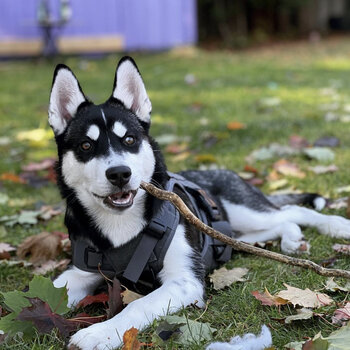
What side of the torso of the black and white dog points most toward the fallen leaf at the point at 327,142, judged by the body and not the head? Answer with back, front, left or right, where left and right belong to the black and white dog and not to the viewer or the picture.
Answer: back

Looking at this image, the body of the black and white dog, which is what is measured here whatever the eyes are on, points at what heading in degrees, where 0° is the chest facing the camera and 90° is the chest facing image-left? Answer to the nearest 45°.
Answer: approximately 45°

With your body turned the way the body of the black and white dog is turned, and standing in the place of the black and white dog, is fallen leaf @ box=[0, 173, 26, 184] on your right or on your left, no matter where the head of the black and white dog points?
on your right

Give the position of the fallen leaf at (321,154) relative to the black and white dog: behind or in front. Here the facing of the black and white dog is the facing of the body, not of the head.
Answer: behind

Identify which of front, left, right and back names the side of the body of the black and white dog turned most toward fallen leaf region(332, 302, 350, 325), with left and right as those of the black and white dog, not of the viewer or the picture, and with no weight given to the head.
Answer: left

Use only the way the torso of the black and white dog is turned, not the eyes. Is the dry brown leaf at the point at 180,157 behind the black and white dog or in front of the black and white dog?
behind

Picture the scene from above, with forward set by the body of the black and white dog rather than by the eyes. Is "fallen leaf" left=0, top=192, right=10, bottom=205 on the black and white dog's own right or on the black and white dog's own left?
on the black and white dog's own right

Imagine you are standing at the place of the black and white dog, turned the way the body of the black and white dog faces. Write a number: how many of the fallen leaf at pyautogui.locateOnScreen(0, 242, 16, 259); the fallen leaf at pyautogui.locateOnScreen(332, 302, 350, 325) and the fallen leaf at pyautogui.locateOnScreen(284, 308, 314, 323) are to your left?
2

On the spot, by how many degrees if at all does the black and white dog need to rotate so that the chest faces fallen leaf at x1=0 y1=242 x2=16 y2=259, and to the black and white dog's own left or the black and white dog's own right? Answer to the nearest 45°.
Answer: approximately 90° to the black and white dog's own right
